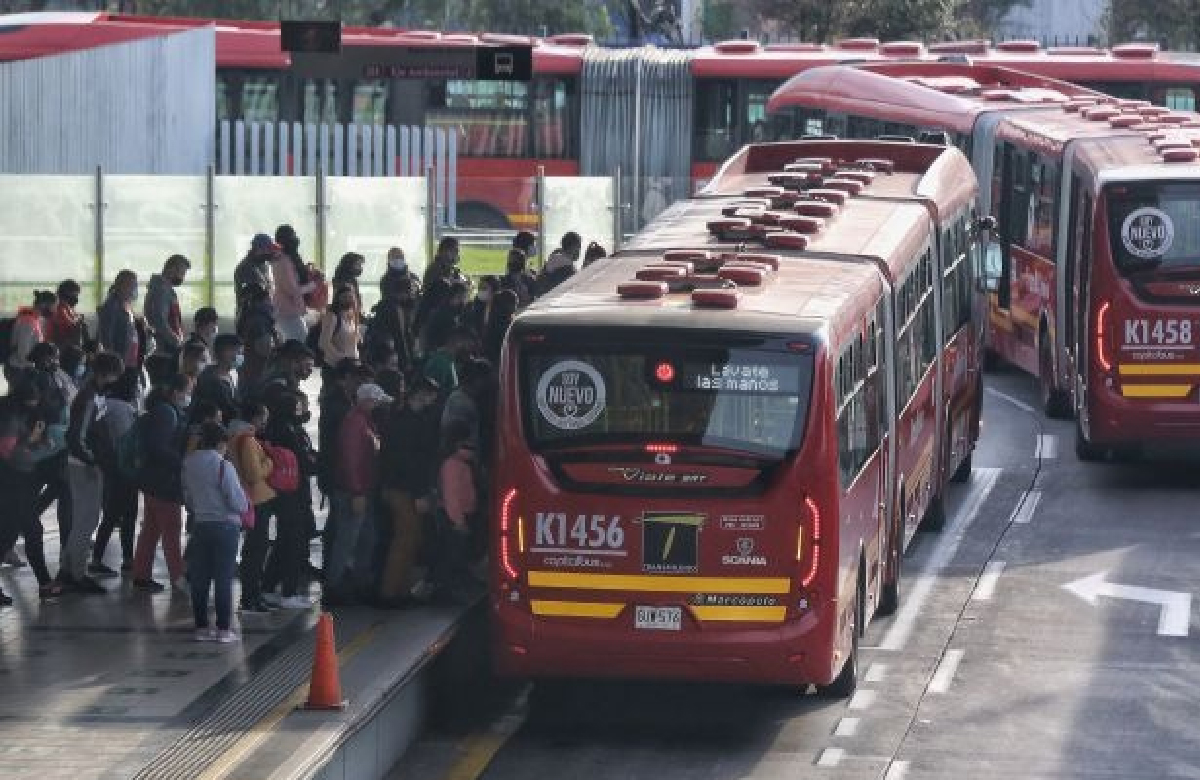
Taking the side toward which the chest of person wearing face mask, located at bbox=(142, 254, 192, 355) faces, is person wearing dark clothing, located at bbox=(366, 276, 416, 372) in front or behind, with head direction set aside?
in front

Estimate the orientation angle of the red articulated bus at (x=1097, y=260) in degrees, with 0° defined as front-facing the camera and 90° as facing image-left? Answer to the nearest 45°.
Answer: approximately 135°

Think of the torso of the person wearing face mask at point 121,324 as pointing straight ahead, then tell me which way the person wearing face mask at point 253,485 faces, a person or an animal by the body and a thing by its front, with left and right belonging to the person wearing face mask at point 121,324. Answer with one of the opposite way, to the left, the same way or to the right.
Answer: the same way

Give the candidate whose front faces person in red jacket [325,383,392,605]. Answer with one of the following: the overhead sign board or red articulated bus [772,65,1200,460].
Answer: the overhead sign board

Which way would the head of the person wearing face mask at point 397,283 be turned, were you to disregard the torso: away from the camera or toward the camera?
toward the camera

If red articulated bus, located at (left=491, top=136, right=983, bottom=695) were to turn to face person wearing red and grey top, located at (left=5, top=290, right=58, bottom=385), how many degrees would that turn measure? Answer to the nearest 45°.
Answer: approximately 45° to its left

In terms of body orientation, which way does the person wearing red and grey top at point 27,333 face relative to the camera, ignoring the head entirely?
to the viewer's right

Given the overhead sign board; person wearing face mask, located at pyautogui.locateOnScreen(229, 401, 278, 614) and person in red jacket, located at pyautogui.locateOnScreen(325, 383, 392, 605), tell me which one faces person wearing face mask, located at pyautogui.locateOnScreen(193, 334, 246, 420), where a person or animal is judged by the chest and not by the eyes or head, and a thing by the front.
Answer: the overhead sign board

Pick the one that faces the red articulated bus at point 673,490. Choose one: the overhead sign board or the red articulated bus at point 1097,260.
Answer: the overhead sign board

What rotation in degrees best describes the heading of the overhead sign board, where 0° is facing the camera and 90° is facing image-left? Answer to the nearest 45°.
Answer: approximately 0°

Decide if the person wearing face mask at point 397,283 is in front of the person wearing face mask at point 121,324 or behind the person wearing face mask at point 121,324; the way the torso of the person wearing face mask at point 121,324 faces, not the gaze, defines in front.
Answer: in front

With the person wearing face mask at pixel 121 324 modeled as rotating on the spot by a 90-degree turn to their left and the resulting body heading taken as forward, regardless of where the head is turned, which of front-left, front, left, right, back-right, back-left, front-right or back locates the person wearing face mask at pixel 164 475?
back
